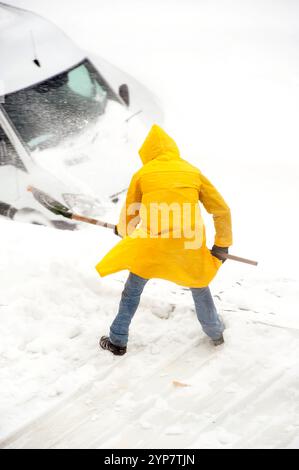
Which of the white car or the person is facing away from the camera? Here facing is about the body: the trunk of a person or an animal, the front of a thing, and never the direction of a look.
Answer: the person

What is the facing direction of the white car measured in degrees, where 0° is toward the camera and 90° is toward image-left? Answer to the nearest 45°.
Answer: approximately 315°

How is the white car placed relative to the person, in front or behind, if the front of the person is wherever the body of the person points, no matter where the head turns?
in front

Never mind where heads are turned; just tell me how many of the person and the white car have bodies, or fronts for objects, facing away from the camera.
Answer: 1

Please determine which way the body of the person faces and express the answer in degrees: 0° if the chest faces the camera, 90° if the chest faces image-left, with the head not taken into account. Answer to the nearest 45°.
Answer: approximately 180°

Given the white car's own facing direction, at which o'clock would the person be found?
The person is roughly at 1 o'clock from the white car.
